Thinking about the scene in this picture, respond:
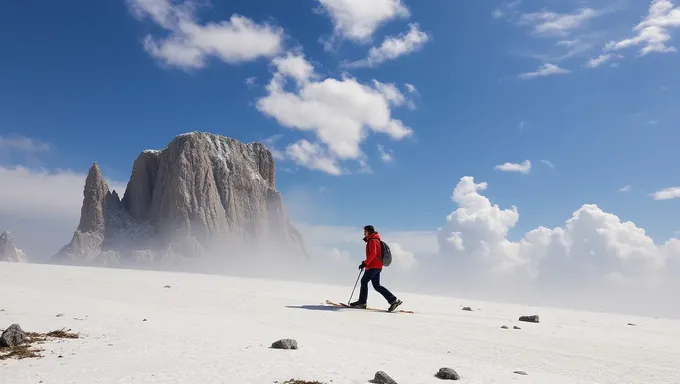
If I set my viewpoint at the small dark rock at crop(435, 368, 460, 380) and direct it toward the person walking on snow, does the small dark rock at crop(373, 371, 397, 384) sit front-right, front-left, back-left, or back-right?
back-left

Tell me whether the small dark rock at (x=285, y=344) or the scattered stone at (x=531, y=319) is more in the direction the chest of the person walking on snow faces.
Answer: the small dark rock

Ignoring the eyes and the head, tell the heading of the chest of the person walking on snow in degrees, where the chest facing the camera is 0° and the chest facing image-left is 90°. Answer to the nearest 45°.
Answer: approximately 90°

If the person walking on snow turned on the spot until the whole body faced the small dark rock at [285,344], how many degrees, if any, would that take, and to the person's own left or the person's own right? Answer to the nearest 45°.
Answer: approximately 90° to the person's own left

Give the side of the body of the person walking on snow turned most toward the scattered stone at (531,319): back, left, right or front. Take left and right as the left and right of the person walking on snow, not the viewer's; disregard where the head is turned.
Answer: back

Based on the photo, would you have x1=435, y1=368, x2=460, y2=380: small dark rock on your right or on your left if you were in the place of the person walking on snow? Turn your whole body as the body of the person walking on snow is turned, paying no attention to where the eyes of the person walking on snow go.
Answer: on your left
